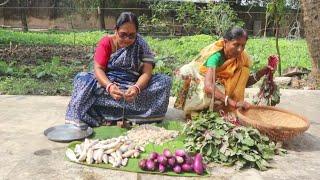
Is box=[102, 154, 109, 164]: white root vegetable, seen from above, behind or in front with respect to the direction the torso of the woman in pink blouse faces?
in front

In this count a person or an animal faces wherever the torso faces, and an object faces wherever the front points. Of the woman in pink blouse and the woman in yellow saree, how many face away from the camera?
0

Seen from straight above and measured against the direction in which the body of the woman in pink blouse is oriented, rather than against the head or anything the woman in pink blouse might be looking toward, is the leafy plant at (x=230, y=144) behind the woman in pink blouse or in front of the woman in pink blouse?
in front

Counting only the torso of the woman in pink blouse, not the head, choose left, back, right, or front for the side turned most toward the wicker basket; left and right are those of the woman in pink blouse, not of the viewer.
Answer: left

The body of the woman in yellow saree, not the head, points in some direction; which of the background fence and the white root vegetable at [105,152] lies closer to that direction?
the white root vegetable

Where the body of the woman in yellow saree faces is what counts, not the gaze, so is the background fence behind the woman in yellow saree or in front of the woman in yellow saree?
behind

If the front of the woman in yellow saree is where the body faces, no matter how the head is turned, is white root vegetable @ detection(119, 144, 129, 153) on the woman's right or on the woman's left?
on the woman's right

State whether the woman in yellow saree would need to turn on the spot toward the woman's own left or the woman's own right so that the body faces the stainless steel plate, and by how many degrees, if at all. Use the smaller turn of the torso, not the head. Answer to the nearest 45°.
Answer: approximately 90° to the woman's own right
